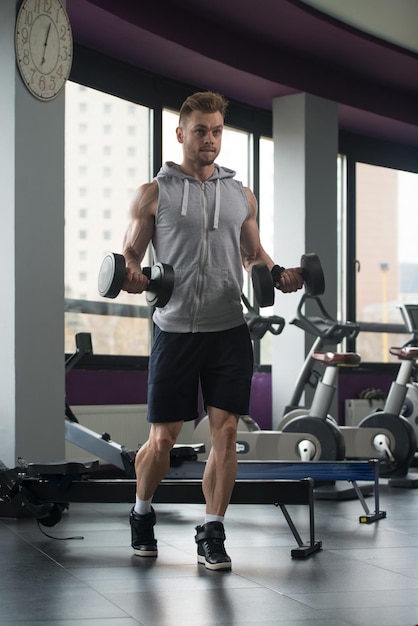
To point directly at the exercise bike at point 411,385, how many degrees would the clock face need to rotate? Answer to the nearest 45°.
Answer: approximately 90° to its left

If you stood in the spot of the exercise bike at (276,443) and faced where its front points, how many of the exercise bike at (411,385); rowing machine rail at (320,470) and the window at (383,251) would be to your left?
1

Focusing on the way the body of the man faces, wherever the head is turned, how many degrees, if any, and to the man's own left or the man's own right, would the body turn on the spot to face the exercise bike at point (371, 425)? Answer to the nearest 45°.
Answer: approximately 180°

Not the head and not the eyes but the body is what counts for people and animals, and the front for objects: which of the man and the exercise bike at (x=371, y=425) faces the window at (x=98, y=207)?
the exercise bike

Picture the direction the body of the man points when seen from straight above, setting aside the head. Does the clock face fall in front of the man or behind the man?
behind

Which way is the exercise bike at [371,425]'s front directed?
to the viewer's left

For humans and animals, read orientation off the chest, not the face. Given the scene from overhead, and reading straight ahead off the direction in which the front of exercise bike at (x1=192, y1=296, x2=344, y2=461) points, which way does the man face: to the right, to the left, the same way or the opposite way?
to the left

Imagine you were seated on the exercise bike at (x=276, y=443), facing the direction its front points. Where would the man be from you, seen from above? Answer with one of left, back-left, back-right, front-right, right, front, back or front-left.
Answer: left

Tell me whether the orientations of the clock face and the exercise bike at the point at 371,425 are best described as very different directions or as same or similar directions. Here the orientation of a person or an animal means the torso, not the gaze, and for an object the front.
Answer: very different directions

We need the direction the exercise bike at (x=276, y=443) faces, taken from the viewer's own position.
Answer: facing to the left of the viewer

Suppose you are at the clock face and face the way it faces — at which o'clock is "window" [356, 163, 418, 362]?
The window is roughly at 9 o'clock from the clock face.

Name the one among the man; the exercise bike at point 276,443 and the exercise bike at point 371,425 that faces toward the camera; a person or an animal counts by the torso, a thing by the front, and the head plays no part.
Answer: the man

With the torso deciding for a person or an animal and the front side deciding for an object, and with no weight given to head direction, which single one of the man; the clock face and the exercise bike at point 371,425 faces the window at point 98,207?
the exercise bike

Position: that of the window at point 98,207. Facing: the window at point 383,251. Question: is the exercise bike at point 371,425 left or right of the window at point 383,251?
right
